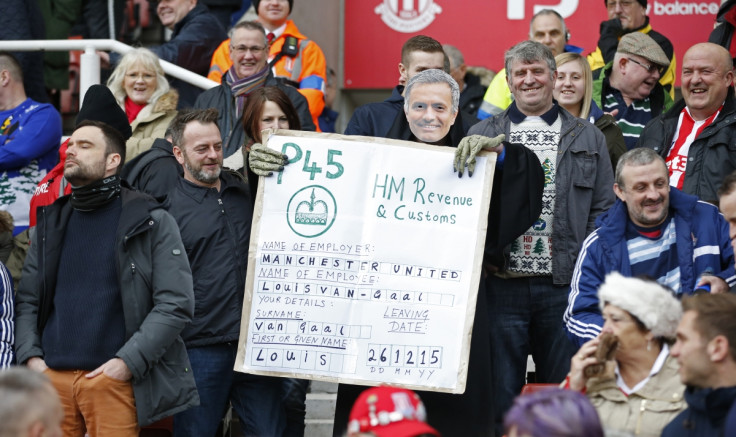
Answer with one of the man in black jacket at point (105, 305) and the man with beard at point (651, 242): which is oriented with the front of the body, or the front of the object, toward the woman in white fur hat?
the man with beard

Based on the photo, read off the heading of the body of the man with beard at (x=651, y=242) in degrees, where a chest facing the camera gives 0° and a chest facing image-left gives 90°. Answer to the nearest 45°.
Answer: approximately 0°

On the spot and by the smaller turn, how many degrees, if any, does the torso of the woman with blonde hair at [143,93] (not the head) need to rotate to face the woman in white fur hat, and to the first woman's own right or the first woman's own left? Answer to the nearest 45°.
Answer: approximately 45° to the first woman's own left

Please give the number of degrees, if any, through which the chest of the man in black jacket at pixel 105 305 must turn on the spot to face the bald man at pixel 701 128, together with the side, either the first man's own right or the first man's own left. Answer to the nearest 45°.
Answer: approximately 135° to the first man's own left
